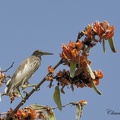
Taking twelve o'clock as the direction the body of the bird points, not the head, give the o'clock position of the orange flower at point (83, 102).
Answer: The orange flower is roughly at 12 o'clock from the bird.

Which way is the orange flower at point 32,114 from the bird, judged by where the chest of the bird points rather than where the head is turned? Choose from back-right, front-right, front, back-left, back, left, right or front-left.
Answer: right

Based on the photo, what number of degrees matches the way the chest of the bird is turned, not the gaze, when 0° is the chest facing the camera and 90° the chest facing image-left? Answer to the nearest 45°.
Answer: approximately 270°

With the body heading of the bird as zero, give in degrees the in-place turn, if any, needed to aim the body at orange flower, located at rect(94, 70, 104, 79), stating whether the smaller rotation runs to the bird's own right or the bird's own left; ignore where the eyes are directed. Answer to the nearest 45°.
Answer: approximately 45° to the bird's own right
